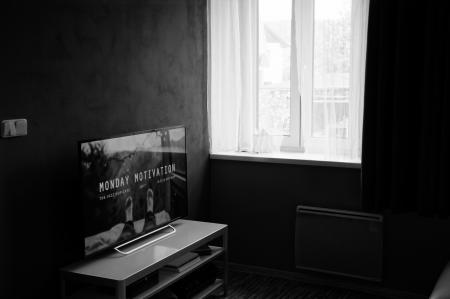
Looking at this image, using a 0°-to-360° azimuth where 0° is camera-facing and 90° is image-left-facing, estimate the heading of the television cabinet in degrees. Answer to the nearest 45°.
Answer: approximately 315°

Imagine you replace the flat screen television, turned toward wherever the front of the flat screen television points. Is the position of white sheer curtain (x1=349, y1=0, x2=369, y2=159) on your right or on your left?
on your left

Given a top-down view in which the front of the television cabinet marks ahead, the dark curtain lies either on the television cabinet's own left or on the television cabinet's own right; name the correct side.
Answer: on the television cabinet's own left

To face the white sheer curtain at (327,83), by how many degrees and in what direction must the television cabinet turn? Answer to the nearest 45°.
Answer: approximately 90° to its left

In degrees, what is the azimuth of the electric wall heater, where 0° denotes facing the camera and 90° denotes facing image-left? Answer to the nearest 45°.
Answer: approximately 45°

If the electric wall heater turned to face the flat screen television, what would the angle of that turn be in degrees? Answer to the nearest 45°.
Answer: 0° — it already faces it
